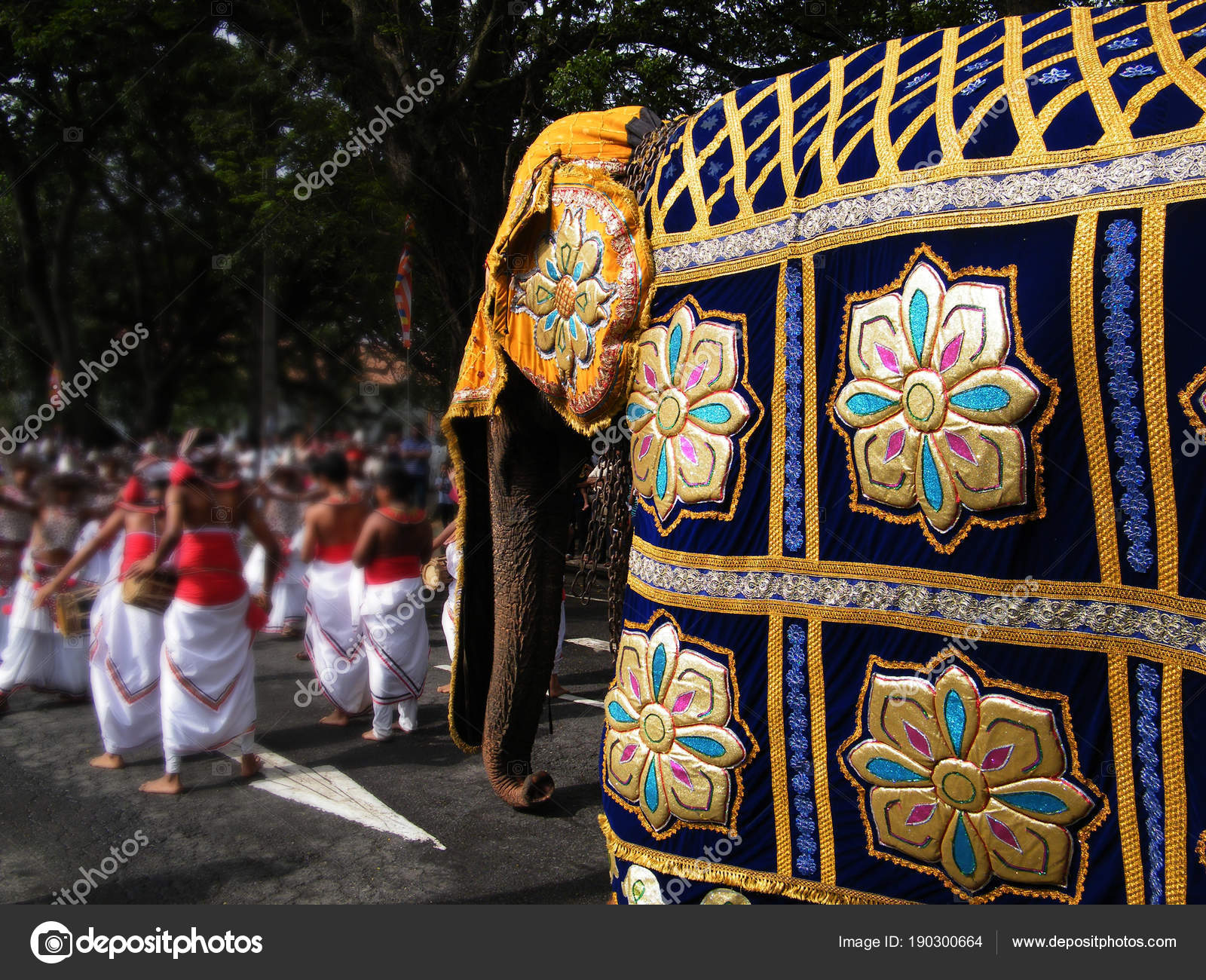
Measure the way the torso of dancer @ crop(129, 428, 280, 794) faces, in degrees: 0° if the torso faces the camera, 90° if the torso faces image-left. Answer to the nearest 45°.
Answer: approximately 180°

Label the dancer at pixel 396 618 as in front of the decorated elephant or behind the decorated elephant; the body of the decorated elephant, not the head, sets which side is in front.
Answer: in front

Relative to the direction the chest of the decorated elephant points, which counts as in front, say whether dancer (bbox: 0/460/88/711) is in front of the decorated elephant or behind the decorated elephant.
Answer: in front

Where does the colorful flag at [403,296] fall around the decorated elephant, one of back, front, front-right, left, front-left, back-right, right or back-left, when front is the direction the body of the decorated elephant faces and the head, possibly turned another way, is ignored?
front

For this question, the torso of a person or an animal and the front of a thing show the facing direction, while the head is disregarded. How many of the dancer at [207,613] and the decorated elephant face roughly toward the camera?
0

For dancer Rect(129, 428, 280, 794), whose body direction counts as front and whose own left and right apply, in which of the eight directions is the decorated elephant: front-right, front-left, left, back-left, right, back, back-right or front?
back-right
